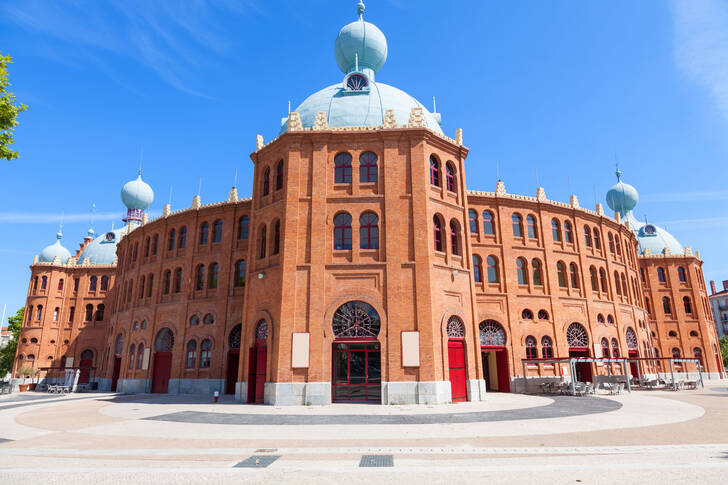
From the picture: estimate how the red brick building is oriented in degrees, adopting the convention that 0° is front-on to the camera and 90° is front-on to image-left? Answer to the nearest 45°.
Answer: approximately 0°
